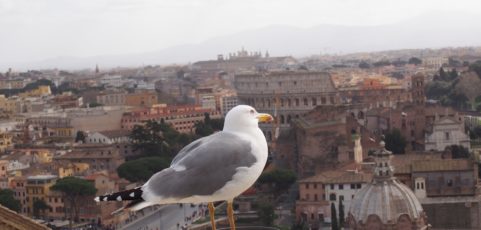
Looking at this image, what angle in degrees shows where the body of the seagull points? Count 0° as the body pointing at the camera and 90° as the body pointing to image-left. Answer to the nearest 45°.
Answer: approximately 270°

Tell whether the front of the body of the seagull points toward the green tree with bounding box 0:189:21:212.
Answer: no

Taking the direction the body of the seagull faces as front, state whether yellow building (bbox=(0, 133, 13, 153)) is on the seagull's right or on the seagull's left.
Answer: on the seagull's left

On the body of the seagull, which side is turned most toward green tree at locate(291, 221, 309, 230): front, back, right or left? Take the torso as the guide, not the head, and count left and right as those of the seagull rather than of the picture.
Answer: left

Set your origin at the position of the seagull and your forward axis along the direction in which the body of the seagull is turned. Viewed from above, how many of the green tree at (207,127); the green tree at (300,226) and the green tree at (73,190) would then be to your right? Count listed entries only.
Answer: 0

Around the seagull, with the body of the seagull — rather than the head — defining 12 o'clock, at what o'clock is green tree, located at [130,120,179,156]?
The green tree is roughly at 9 o'clock from the seagull.

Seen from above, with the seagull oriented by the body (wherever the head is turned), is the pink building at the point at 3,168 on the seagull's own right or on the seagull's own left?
on the seagull's own left

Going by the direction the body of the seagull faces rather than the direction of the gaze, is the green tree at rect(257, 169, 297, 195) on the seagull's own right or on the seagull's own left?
on the seagull's own left

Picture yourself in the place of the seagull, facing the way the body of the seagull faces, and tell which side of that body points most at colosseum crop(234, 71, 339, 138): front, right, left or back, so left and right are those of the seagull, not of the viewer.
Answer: left

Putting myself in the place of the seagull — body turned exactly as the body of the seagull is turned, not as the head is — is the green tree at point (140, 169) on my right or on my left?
on my left

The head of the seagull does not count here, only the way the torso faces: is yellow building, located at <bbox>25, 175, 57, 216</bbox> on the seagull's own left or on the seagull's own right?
on the seagull's own left

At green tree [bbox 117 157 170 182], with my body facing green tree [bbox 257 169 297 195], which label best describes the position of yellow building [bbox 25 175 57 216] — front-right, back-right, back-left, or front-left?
back-right

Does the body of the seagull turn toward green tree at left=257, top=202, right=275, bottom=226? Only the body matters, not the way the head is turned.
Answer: no
